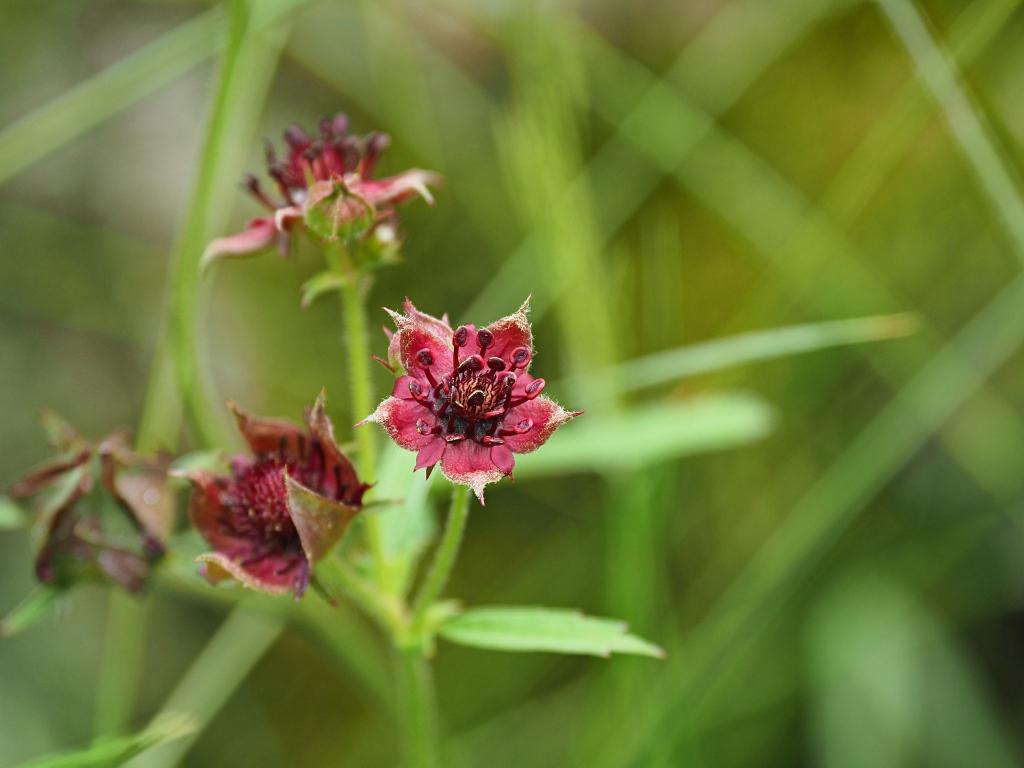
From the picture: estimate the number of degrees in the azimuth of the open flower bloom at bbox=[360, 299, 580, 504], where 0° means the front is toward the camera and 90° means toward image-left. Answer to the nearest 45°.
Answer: approximately 0°

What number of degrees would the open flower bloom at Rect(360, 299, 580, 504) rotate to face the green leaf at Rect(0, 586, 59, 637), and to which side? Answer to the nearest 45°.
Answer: approximately 135° to its right

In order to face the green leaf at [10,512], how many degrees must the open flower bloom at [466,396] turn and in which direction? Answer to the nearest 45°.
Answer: approximately 135° to its right

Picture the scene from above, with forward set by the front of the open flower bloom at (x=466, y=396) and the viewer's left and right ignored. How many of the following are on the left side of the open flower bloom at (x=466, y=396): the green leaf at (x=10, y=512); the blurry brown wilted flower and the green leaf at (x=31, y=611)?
0

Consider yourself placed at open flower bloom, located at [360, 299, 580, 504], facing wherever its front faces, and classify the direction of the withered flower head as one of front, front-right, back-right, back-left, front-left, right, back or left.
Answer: back-right
